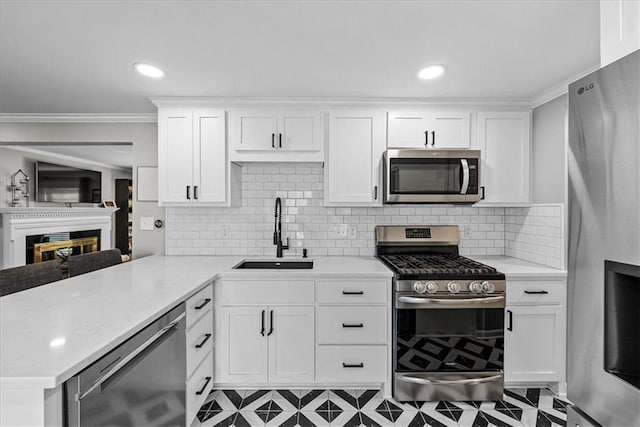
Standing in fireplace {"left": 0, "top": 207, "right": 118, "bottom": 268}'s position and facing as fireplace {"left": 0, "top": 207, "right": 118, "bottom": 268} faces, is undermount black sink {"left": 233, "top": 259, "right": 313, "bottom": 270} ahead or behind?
ahead

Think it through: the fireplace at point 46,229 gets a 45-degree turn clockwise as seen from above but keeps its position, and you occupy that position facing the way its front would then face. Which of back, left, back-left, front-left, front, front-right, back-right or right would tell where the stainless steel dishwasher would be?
front

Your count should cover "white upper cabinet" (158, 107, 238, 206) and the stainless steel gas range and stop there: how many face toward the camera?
2

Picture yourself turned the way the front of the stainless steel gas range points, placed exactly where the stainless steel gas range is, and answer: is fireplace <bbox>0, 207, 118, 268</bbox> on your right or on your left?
on your right

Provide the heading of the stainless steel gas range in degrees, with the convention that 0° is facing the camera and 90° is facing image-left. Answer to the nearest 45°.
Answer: approximately 0°

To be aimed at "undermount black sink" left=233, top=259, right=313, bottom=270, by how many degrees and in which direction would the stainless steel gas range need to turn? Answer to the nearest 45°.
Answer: approximately 90° to its right

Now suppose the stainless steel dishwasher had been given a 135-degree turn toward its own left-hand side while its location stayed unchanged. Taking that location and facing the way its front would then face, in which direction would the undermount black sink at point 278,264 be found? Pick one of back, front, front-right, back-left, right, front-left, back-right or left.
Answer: front-right

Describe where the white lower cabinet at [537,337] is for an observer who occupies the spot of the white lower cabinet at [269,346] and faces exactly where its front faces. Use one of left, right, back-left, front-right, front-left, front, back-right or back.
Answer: left
